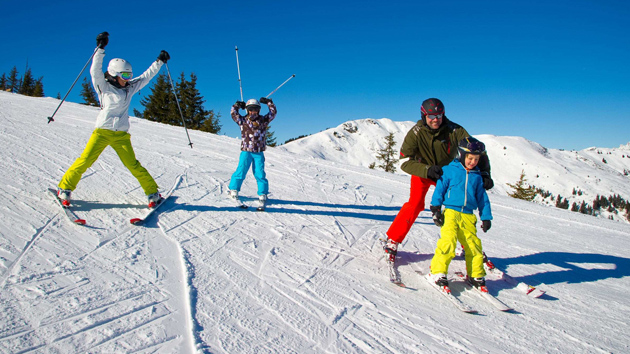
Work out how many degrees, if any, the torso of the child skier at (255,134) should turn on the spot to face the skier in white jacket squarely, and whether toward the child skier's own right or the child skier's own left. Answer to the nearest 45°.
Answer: approximately 45° to the child skier's own right

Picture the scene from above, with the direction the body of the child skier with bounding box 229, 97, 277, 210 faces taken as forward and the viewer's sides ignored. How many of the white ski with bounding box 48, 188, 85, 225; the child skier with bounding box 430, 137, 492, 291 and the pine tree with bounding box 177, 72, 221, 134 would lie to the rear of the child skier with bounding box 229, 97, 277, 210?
1

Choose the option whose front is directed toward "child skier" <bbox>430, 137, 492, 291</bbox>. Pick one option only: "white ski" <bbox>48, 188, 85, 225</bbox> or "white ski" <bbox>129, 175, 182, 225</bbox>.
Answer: "white ski" <bbox>48, 188, 85, 225</bbox>

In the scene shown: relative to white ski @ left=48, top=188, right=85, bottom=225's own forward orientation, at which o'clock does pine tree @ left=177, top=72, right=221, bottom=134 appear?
The pine tree is roughly at 8 o'clock from the white ski.

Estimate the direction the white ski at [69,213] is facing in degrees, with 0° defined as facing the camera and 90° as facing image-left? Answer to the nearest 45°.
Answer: approximately 315°

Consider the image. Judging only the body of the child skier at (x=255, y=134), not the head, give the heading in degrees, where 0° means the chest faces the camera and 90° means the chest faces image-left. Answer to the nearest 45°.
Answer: approximately 0°

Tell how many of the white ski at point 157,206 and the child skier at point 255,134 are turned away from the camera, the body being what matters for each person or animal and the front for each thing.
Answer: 0

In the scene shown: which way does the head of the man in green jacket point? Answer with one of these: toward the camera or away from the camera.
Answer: toward the camera

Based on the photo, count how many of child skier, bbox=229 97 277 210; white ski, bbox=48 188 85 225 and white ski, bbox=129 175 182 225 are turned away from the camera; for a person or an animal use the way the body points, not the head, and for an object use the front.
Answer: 0

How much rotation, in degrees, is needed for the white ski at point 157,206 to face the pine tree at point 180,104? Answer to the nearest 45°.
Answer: approximately 135° to its right

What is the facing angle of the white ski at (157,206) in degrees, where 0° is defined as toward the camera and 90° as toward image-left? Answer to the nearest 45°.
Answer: approximately 45°

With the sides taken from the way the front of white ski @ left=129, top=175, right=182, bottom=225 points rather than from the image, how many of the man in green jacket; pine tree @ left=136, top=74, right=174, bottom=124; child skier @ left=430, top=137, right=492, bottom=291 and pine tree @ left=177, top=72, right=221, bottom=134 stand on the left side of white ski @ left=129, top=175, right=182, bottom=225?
2

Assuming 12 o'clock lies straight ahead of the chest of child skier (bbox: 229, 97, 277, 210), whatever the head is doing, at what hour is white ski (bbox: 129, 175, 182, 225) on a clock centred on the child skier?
The white ski is roughly at 2 o'clock from the child skier.

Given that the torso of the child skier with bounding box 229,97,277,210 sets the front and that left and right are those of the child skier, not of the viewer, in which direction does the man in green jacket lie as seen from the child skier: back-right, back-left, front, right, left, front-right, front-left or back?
front-left
